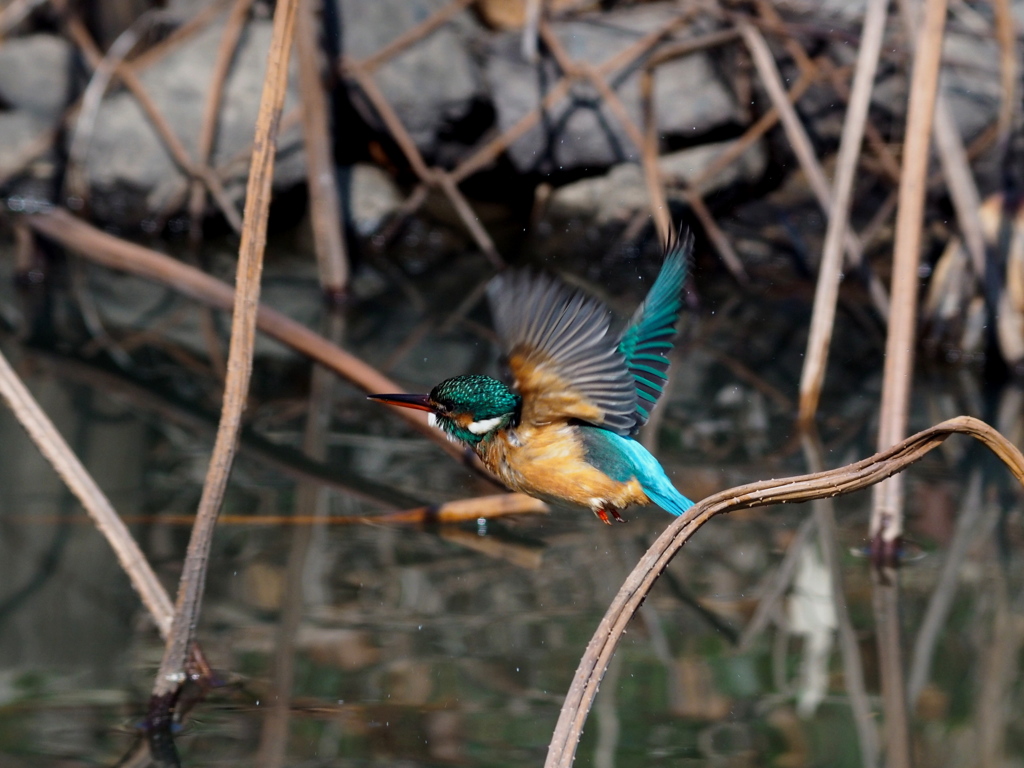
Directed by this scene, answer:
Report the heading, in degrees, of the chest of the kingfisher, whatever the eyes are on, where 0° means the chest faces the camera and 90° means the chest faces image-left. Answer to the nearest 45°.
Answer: approximately 90°

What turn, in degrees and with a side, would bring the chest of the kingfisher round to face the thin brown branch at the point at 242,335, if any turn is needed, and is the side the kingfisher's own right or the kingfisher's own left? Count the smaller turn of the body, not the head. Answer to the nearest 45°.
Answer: approximately 45° to the kingfisher's own right

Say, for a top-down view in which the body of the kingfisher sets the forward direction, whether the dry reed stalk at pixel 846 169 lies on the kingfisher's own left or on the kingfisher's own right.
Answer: on the kingfisher's own right

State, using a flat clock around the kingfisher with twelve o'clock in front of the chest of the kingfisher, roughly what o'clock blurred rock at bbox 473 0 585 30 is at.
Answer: The blurred rock is roughly at 3 o'clock from the kingfisher.

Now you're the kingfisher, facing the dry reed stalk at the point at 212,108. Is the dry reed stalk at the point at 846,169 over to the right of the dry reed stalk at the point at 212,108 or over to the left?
right
